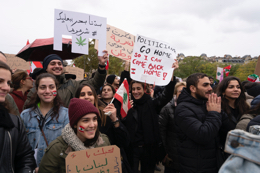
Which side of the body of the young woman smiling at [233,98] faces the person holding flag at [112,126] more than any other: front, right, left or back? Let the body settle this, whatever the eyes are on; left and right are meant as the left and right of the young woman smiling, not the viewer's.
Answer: right

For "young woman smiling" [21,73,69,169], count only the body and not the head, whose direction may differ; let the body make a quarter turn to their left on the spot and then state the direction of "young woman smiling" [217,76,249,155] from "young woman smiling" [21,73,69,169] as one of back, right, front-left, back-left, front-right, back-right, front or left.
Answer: front

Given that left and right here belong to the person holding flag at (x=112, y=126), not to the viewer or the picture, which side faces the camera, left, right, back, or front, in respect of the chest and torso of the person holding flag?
front

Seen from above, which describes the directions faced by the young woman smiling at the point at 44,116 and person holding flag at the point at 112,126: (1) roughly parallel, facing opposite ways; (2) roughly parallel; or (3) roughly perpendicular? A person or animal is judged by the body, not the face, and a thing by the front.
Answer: roughly parallel

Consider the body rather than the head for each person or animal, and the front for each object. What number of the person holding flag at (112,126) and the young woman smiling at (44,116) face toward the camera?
2

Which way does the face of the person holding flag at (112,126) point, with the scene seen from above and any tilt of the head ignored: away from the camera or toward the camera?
toward the camera

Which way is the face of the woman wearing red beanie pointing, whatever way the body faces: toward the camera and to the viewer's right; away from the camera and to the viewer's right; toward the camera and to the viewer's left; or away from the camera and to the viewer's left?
toward the camera and to the viewer's right

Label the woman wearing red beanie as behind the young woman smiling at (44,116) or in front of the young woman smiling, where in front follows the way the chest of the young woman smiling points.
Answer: in front

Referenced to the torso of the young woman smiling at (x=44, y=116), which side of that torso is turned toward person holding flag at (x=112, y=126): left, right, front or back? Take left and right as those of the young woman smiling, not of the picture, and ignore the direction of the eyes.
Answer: left

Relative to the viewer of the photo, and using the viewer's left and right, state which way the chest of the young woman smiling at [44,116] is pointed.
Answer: facing the viewer

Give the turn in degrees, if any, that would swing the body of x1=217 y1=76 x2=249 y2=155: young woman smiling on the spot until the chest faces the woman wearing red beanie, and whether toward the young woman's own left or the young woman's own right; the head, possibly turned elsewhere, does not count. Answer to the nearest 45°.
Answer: approximately 90° to the young woman's own right

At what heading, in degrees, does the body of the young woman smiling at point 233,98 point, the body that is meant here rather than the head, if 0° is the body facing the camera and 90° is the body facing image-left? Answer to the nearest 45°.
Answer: approximately 315°
